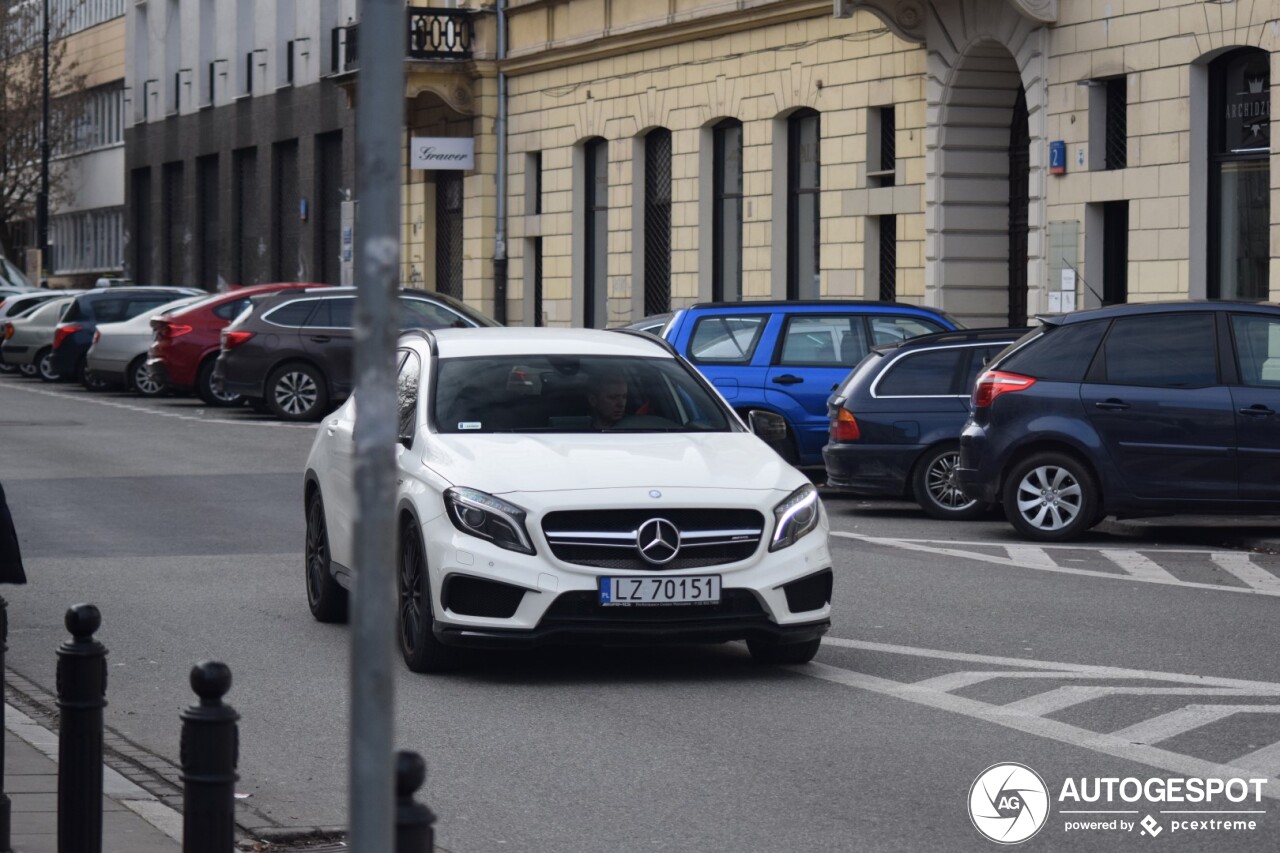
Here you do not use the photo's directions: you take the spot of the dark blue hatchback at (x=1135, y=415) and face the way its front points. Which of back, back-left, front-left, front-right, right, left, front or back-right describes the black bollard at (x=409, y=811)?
right

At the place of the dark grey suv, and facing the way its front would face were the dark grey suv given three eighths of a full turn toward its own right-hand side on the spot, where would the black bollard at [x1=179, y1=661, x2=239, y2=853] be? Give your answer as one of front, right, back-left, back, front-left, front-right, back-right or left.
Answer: front-left

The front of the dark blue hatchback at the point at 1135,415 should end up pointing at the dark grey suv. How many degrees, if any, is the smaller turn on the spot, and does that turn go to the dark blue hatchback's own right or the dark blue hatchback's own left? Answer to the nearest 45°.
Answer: approximately 135° to the dark blue hatchback's own left

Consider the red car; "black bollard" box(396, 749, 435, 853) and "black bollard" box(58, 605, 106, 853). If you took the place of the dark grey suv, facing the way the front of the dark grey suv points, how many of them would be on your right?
2

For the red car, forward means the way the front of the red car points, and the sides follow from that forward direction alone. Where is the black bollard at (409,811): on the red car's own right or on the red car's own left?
on the red car's own right

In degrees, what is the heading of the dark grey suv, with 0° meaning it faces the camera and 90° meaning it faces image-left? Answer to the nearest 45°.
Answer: approximately 270°

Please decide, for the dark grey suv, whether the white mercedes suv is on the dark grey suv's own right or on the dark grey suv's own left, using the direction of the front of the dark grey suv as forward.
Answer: on the dark grey suv's own right

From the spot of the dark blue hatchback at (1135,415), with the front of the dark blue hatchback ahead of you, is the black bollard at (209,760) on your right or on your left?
on your right

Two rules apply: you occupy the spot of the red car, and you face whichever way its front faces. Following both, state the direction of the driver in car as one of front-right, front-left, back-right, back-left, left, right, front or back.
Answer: right

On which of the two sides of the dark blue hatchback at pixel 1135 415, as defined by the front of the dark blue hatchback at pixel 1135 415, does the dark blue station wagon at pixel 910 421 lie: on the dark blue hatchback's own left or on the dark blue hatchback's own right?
on the dark blue hatchback's own left

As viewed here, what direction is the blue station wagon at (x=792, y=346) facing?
to the viewer's right

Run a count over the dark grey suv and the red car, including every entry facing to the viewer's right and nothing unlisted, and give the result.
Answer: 2
